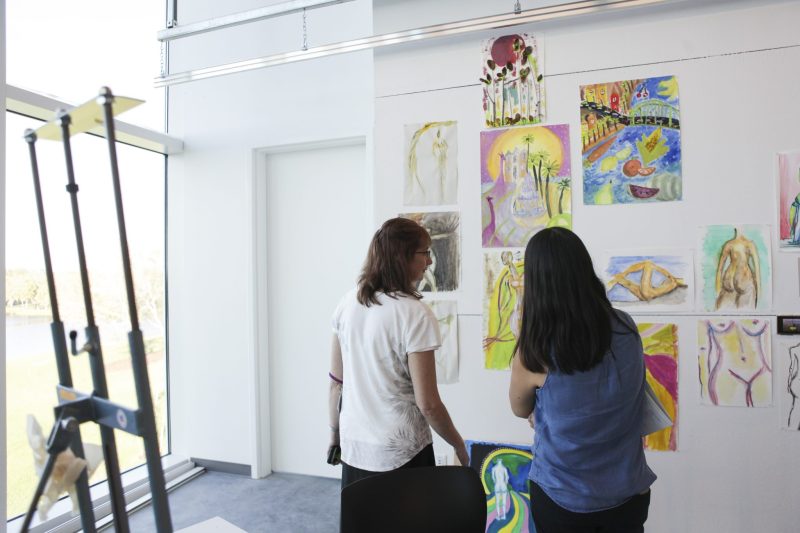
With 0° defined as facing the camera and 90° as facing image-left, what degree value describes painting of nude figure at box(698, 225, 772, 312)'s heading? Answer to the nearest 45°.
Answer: approximately 0°

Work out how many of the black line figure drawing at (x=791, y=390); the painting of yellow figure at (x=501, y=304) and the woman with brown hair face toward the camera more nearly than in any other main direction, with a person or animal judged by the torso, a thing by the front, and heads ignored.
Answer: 2

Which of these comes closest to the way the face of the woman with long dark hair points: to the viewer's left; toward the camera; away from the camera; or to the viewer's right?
away from the camera

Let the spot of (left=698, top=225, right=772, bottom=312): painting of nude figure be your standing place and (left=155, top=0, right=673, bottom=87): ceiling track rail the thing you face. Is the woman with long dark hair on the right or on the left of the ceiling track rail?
left

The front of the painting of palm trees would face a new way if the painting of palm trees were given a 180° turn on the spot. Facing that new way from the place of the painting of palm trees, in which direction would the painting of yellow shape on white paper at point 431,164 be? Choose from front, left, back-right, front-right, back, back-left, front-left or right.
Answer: left

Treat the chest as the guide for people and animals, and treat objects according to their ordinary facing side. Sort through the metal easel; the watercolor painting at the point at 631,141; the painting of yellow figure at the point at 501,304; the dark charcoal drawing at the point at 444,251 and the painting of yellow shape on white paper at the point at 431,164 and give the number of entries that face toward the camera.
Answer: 4

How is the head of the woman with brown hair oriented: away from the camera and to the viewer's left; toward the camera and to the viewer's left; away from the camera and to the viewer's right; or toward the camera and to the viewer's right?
away from the camera and to the viewer's right

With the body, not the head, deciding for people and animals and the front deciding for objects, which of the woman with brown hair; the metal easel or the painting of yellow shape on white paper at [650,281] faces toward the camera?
the painting of yellow shape on white paper

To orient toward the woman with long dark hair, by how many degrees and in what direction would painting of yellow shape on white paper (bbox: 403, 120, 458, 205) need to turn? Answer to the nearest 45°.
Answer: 0° — it already faces them
